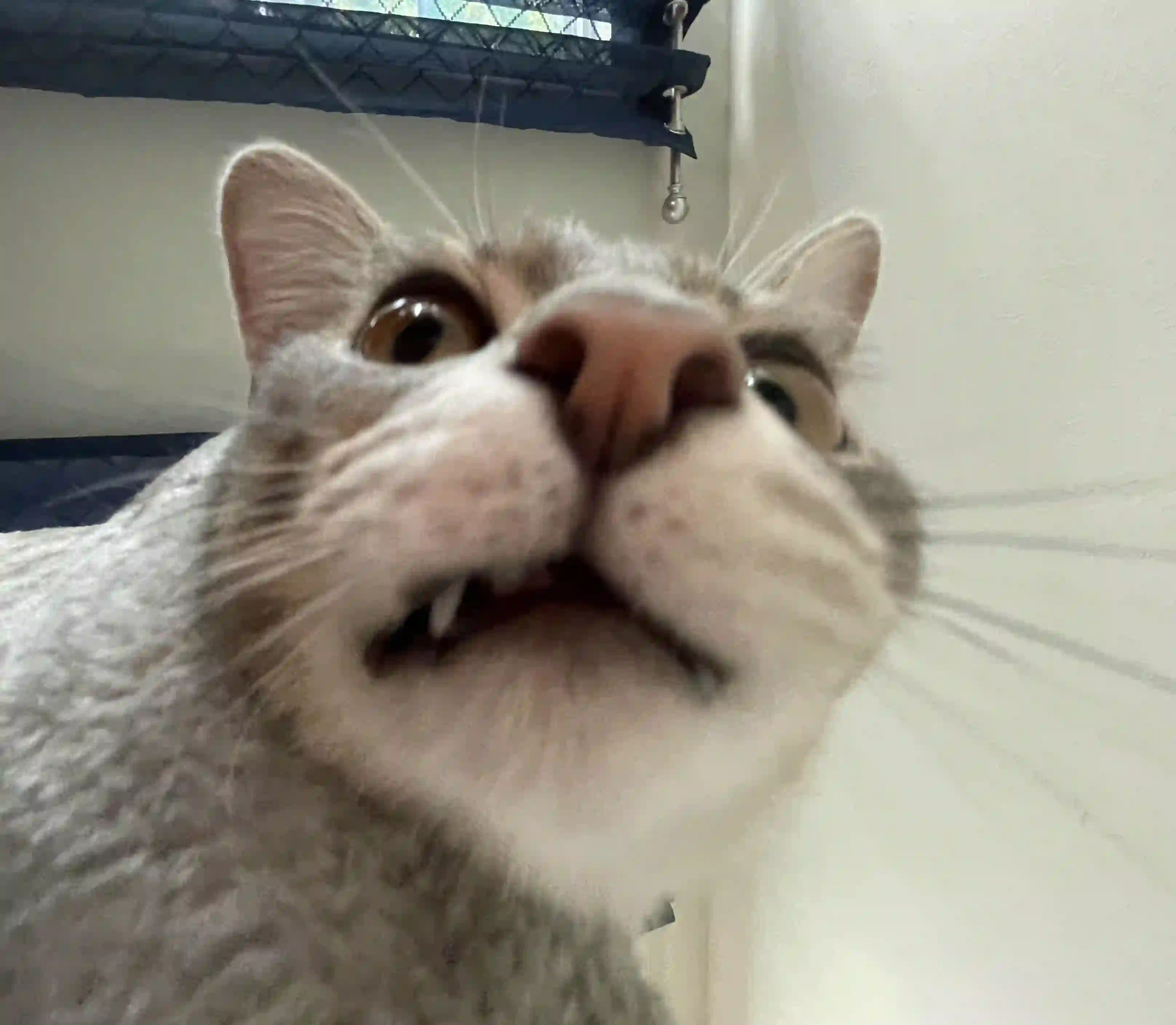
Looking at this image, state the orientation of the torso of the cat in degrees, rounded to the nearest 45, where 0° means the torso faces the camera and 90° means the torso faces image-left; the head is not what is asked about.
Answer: approximately 315°
